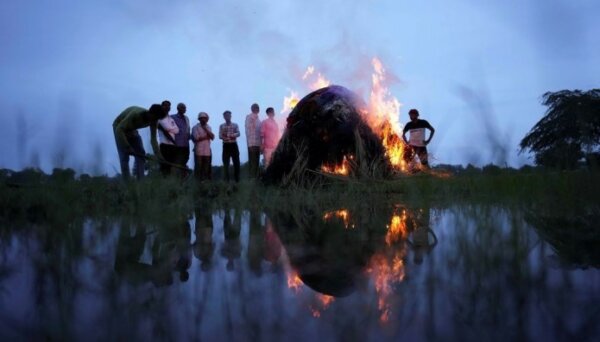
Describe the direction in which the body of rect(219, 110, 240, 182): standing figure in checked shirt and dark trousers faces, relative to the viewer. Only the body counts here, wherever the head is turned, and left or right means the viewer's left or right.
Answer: facing the viewer

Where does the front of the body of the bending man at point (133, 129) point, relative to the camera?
to the viewer's right

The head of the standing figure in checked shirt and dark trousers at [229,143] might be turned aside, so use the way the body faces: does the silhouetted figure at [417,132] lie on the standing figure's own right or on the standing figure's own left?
on the standing figure's own left

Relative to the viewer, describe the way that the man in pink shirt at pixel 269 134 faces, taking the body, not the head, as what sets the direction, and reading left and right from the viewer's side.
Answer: facing the viewer and to the right of the viewer

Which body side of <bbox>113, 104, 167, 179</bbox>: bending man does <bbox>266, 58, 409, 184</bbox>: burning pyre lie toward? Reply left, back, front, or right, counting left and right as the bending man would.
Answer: front

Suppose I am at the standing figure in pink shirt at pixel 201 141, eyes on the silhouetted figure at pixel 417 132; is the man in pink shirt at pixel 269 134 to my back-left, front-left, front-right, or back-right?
front-left

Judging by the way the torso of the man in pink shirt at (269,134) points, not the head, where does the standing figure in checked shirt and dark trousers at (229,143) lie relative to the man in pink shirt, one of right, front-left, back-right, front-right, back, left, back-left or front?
back-right

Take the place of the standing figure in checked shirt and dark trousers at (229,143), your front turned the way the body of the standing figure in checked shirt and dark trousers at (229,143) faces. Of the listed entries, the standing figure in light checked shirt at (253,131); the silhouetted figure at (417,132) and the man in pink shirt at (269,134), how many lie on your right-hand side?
0

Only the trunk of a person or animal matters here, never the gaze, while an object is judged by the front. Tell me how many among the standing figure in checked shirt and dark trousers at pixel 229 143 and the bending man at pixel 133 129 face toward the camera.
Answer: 1

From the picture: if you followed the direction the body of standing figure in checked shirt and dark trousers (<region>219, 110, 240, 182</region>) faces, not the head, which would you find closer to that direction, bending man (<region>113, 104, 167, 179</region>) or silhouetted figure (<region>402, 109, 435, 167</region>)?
the bending man

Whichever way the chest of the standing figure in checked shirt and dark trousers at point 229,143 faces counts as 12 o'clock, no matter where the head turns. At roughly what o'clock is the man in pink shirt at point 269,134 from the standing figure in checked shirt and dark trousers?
The man in pink shirt is roughly at 9 o'clock from the standing figure in checked shirt and dark trousers.

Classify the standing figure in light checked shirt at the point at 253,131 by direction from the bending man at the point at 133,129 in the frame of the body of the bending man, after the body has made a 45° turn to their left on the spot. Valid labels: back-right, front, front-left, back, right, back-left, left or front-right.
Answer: front

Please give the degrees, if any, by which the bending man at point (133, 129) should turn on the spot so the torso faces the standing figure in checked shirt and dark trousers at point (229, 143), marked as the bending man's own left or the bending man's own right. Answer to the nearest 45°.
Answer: approximately 45° to the bending man's own left
